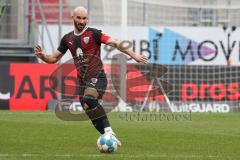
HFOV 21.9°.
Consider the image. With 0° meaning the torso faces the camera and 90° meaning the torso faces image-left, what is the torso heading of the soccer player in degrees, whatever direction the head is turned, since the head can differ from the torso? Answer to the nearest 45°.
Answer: approximately 0°
